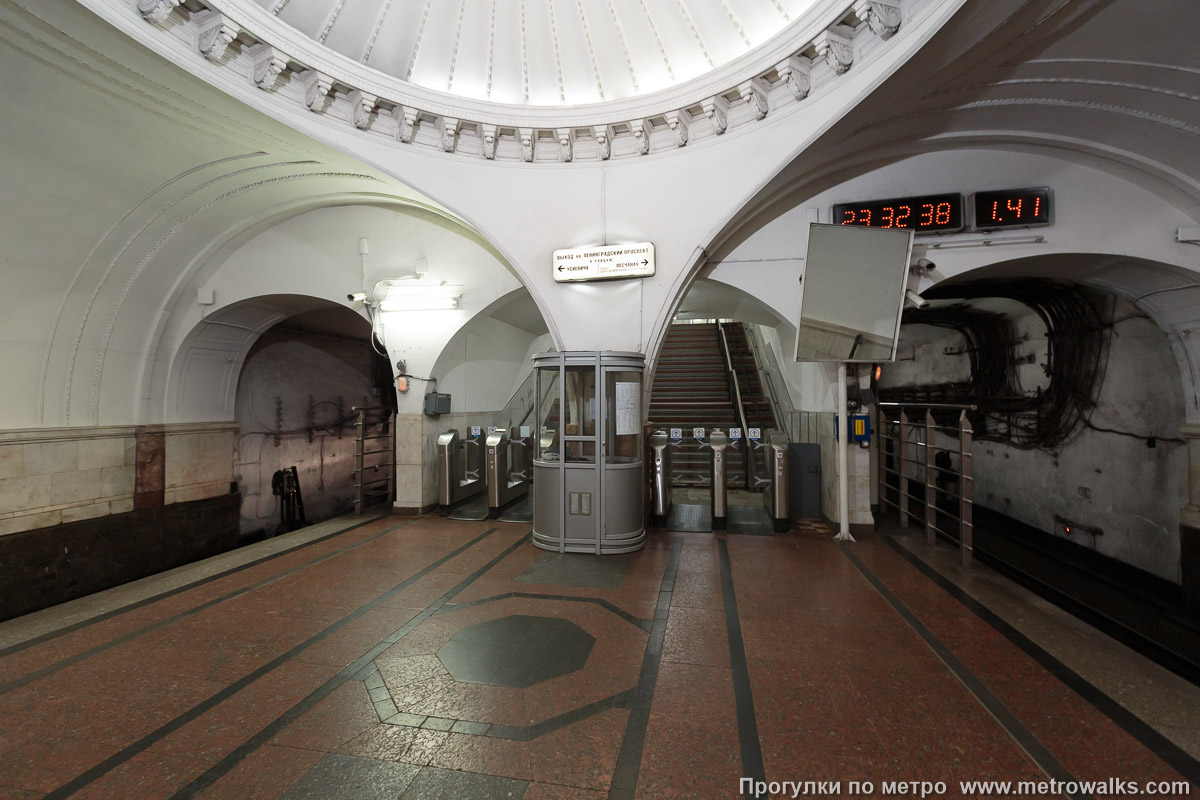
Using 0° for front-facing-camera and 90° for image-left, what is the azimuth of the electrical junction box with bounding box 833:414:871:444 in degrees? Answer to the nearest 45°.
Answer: approximately 0°

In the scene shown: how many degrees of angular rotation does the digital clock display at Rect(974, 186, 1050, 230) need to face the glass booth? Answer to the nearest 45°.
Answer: approximately 45° to its right

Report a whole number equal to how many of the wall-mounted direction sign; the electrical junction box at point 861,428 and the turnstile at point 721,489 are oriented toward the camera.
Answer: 3

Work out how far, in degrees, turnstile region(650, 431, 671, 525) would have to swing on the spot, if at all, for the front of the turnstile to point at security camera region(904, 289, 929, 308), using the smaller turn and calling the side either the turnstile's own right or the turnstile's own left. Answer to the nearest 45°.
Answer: approximately 90° to the turnstile's own left

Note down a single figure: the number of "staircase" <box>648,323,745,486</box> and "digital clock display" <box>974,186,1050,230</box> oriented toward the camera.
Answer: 2
